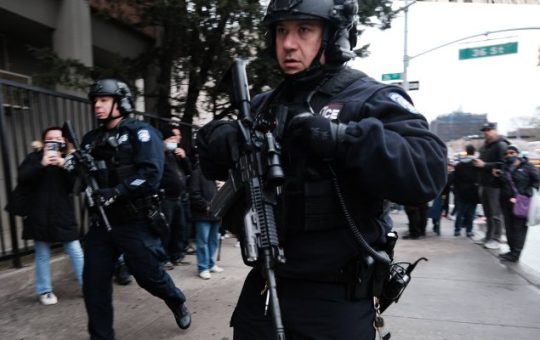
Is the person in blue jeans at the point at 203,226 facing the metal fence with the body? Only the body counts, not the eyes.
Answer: no

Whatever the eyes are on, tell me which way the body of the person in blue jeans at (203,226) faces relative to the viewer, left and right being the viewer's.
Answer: facing the viewer and to the right of the viewer

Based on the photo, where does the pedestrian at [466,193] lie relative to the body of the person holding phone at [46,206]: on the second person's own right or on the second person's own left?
on the second person's own left

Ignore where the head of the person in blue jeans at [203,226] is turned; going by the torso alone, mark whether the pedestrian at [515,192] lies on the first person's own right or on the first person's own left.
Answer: on the first person's own left

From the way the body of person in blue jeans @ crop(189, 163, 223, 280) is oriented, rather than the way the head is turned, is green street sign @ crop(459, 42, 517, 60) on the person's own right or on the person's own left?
on the person's own left

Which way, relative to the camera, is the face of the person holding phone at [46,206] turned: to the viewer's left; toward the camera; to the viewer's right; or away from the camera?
toward the camera

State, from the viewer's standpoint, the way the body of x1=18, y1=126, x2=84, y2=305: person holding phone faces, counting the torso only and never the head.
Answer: toward the camera

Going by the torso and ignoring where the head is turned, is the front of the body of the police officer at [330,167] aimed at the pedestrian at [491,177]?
no

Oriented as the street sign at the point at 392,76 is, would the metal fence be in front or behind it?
in front

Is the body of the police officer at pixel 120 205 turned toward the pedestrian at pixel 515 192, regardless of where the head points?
no

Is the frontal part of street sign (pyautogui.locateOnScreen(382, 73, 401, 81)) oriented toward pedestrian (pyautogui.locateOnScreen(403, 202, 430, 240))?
yes

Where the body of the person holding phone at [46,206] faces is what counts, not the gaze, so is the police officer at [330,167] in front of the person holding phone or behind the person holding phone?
in front

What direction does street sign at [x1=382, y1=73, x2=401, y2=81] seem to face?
toward the camera

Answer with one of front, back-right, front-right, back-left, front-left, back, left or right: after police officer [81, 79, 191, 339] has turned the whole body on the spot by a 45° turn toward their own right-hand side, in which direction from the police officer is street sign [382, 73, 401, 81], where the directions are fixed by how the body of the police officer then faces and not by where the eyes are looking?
back-right
